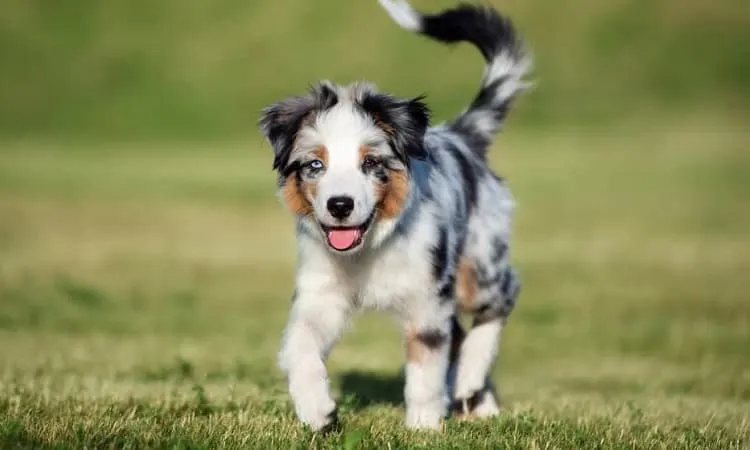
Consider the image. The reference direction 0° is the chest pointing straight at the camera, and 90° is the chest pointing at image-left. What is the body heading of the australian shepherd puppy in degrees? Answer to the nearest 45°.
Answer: approximately 45°
